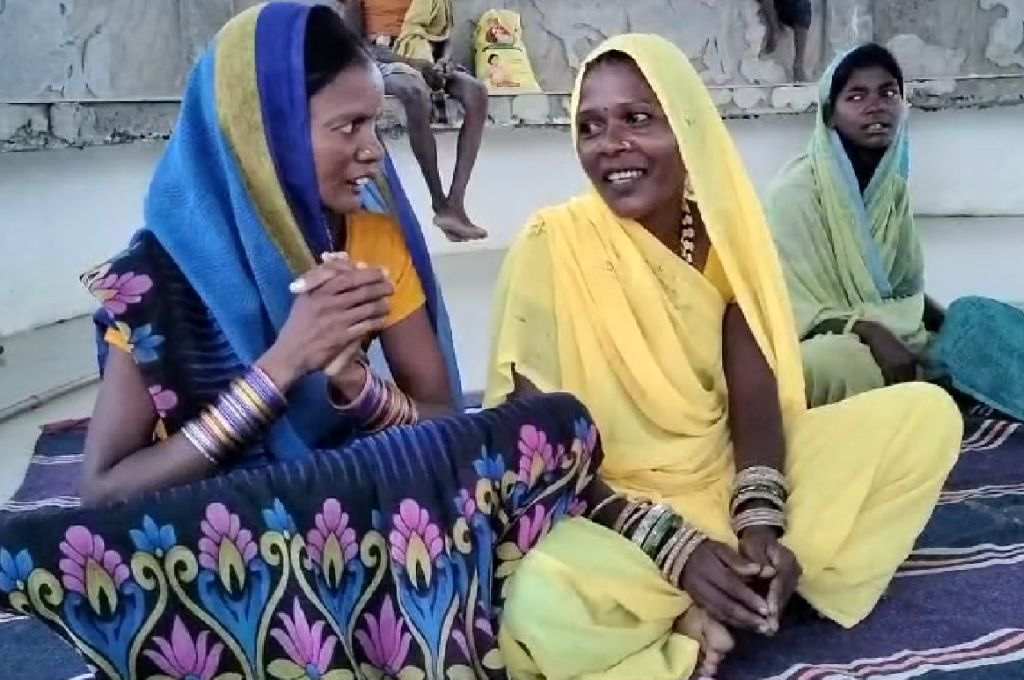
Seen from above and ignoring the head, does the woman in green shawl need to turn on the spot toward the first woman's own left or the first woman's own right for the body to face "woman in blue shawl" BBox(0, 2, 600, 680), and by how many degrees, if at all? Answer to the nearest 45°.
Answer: approximately 45° to the first woman's own right

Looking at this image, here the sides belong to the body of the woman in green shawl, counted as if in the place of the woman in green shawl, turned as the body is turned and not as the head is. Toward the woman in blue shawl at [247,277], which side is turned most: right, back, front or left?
right

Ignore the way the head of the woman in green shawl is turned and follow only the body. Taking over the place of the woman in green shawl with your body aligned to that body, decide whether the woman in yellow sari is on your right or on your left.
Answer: on your right

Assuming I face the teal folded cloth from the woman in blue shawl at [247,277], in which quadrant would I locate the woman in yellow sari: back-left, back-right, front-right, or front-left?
front-right

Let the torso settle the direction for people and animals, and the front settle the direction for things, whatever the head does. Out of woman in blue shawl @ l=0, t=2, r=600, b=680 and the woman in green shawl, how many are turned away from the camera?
0

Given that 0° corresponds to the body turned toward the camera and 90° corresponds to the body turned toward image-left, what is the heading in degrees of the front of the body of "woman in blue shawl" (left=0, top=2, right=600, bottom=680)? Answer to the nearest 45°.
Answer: approximately 315°

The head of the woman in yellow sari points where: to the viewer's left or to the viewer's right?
to the viewer's left

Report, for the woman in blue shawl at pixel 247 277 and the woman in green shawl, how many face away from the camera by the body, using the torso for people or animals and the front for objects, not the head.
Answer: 0

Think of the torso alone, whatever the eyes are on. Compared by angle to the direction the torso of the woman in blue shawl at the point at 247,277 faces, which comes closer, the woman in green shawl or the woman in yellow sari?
the woman in yellow sari
